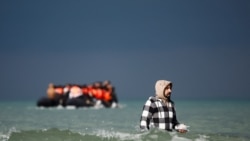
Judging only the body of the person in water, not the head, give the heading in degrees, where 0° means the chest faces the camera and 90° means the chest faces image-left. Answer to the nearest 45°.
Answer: approximately 315°
